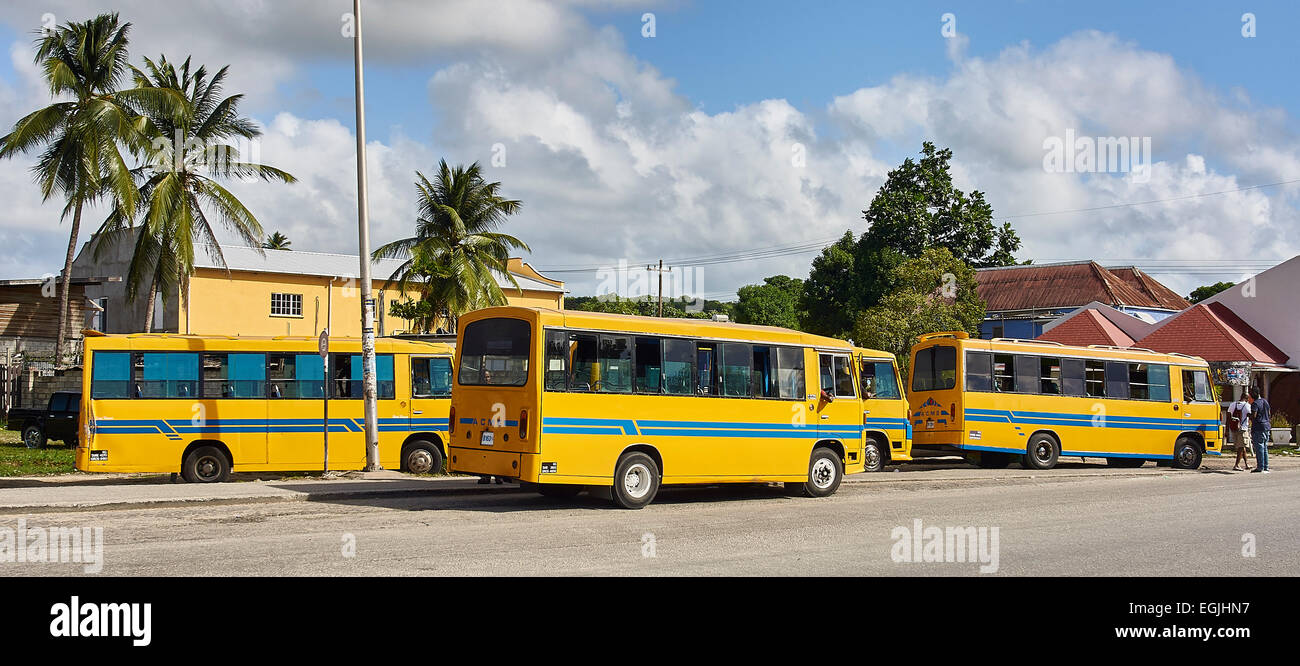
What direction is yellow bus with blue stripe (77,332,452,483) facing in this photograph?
to the viewer's right

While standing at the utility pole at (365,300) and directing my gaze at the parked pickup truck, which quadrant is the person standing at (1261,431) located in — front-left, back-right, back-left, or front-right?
back-right

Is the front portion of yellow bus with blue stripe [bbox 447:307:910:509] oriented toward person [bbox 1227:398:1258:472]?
yes

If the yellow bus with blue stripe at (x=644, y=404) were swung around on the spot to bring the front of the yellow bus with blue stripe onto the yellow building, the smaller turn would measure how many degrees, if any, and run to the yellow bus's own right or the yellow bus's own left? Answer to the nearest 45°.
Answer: approximately 90° to the yellow bus's own left

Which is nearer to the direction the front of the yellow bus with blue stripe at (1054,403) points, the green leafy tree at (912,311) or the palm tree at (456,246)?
the green leafy tree

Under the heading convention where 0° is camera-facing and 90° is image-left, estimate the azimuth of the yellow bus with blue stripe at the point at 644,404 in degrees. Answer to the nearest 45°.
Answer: approximately 225°

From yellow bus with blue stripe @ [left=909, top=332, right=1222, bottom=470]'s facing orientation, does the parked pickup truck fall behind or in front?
behind

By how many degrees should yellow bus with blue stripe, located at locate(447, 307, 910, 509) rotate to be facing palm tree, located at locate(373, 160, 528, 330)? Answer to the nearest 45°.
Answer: approximately 45° to its left

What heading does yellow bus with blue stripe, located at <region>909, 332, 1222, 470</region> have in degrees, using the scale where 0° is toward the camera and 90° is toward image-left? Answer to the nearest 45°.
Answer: approximately 225°
